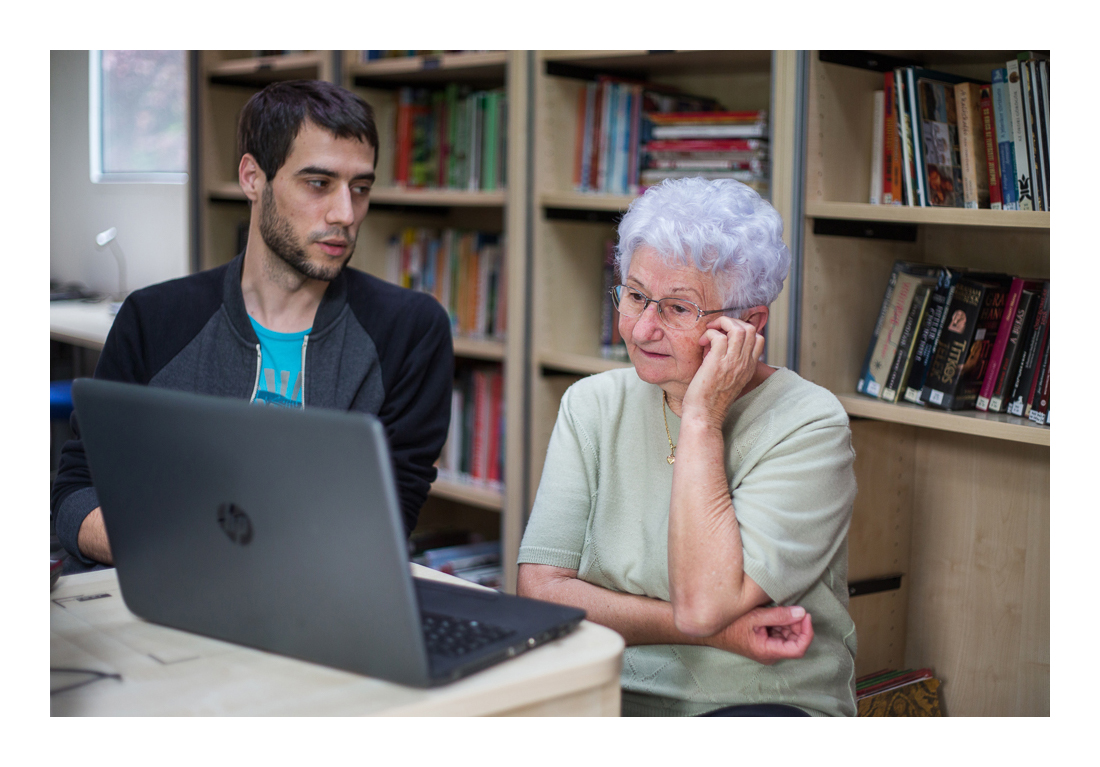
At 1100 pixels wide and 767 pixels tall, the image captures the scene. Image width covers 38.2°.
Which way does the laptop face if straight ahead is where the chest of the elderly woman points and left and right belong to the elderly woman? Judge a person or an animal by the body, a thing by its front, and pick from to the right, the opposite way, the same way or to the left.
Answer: the opposite way

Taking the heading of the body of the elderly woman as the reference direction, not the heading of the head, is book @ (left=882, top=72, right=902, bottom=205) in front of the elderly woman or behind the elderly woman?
behind

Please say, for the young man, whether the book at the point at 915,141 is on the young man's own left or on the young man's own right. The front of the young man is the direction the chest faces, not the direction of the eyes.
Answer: on the young man's own left

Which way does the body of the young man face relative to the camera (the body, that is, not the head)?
toward the camera

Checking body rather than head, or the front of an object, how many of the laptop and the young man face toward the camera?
1

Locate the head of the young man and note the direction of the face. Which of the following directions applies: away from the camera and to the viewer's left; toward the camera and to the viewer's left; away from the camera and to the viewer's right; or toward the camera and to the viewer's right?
toward the camera and to the viewer's right

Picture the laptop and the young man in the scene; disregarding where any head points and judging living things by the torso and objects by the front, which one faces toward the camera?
the young man

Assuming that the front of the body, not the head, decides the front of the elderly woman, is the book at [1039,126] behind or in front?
behind

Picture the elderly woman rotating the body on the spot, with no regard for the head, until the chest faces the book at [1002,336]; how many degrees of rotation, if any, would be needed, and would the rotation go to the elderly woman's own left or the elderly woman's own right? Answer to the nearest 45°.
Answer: approximately 180°

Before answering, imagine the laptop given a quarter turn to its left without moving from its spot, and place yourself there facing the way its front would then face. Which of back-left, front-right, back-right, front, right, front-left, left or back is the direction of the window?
front-right

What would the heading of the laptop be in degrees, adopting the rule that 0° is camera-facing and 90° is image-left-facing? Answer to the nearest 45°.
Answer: approximately 225°

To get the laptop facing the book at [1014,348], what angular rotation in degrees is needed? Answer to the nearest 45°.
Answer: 0° — it already faces it

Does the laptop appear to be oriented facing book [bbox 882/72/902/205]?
yes

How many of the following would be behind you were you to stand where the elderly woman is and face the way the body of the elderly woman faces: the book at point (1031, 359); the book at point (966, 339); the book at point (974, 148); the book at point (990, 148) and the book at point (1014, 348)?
5

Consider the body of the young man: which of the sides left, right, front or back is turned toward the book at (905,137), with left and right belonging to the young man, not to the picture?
left

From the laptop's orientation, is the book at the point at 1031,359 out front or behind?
out front

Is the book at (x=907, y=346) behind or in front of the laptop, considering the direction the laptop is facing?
in front

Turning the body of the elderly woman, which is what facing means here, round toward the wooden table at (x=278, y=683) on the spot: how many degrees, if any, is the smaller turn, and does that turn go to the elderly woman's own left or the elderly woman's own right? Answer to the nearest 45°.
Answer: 0° — they already face it
